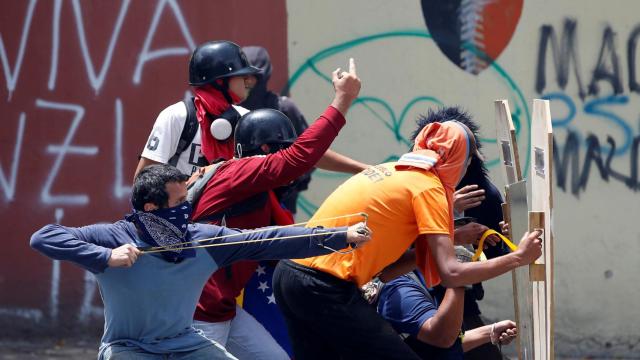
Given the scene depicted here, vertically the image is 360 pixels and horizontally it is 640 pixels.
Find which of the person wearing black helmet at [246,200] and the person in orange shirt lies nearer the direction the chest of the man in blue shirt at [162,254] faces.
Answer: the person in orange shirt

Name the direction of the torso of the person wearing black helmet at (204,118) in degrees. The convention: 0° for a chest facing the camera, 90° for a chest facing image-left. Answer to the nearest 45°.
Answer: approximately 315°

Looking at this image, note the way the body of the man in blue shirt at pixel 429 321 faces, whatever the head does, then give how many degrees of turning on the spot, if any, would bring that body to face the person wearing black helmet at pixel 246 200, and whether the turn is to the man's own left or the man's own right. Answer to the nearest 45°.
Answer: approximately 180°

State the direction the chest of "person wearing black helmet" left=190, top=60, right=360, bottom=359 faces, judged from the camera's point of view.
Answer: to the viewer's right

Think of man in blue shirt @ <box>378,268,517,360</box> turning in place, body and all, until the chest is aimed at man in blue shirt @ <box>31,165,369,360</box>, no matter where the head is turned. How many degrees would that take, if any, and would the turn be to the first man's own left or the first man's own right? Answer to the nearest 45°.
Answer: approximately 135° to the first man's own right

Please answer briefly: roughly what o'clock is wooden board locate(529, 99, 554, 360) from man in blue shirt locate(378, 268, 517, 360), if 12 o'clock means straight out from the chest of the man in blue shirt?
The wooden board is roughly at 12 o'clock from the man in blue shirt.

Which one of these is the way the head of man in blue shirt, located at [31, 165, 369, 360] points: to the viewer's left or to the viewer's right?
to the viewer's right

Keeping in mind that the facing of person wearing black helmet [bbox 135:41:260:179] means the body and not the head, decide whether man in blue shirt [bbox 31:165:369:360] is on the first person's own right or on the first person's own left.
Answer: on the first person's own right

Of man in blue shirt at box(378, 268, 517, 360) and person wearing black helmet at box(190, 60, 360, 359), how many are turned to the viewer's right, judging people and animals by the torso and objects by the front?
2

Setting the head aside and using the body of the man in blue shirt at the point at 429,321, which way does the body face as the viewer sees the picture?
to the viewer's right

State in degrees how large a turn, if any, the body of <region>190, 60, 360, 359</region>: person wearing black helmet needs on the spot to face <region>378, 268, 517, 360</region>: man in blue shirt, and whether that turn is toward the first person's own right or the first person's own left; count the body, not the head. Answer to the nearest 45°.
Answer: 0° — they already face them

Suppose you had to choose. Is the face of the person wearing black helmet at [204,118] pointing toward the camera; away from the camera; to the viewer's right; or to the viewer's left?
to the viewer's right
